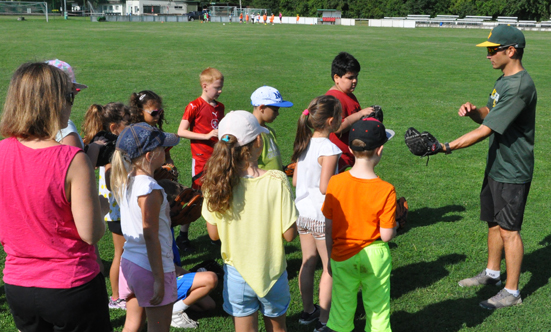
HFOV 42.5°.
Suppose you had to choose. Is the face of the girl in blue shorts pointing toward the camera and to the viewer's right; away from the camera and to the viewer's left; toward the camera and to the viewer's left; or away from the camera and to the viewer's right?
away from the camera and to the viewer's right

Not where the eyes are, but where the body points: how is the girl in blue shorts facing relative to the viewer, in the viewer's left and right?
facing away from the viewer and to the right of the viewer

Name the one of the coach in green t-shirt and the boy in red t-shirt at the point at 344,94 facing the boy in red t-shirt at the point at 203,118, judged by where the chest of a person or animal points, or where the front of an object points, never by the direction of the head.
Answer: the coach in green t-shirt

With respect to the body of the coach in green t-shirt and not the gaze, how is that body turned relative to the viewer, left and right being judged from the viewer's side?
facing to the left of the viewer

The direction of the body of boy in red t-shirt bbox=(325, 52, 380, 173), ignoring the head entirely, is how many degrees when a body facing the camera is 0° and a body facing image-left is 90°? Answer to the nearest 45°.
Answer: approximately 315°

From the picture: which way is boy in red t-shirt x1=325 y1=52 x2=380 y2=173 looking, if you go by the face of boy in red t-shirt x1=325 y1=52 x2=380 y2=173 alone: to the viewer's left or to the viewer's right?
to the viewer's right
